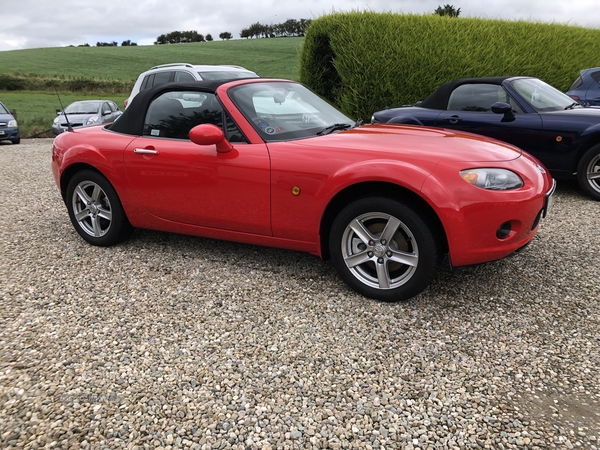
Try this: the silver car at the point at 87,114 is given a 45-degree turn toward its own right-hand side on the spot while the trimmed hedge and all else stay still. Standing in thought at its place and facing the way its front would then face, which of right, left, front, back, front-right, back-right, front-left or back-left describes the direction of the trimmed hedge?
back-left

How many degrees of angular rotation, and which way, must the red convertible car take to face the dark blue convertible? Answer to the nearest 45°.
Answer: approximately 90° to its left

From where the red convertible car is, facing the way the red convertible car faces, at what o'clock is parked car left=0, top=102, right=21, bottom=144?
The parked car is roughly at 6 o'clock from the red convertible car.

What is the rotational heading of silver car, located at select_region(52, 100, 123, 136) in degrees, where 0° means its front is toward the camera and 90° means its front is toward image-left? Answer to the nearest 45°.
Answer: approximately 45°
